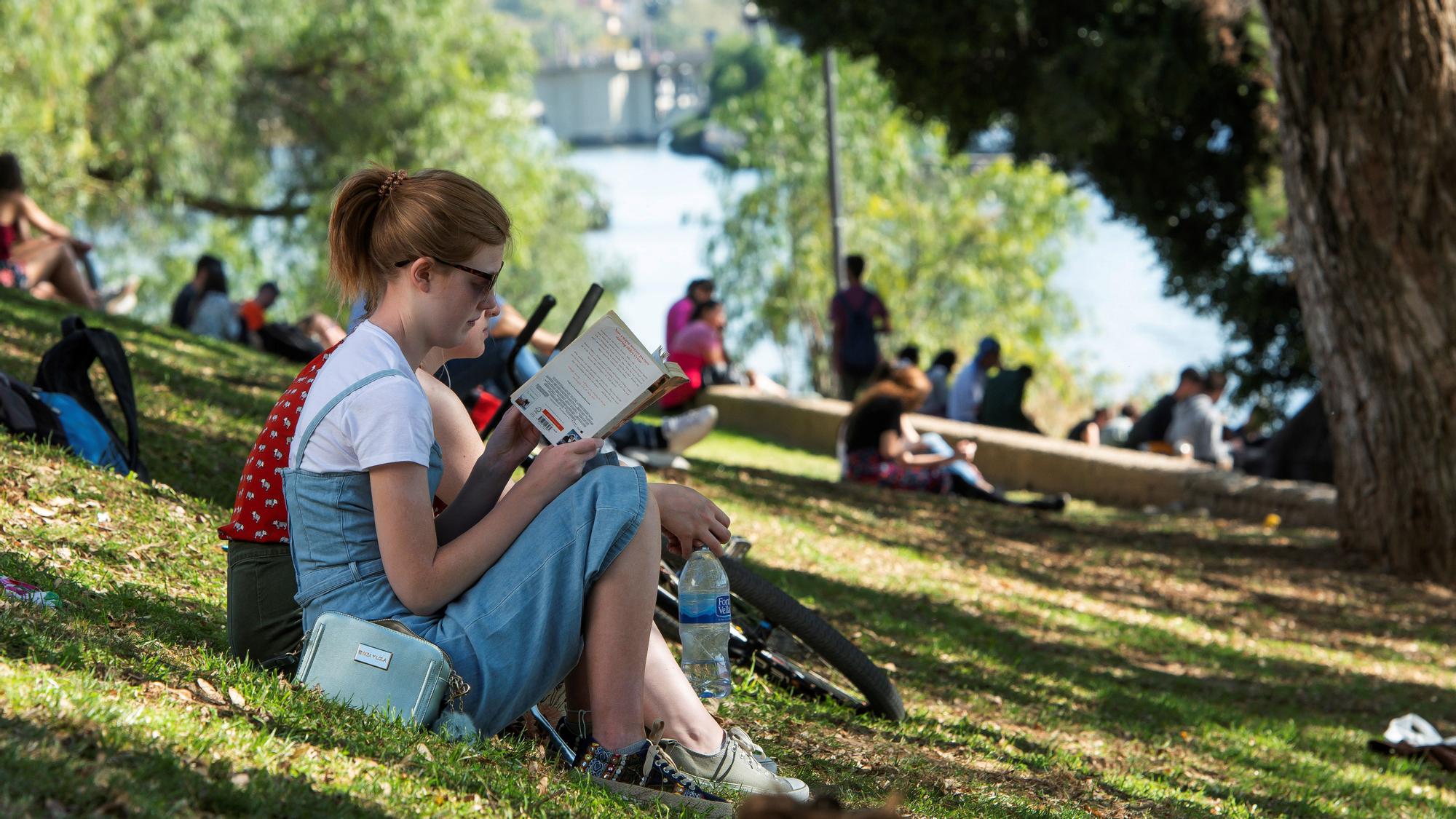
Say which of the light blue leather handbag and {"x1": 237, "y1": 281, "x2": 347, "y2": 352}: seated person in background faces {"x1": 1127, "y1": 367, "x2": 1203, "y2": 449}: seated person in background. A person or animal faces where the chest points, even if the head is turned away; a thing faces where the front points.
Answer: {"x1": 237, "y1": 281, "x2": 347, "y2": 352}: seated person in background

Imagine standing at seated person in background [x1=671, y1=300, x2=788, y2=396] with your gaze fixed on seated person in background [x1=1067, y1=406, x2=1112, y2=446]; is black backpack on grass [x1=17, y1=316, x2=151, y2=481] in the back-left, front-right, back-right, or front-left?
back-right

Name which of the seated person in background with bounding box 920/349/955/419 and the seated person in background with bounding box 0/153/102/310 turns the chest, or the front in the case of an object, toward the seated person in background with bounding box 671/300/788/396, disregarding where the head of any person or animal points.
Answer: the seated person in background with bounding box 0/153/102/310

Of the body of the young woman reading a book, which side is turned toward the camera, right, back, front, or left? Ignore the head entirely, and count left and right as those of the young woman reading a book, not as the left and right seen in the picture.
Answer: right

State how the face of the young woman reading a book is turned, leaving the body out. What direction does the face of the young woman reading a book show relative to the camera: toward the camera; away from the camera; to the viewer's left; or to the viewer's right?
to the viewer's right

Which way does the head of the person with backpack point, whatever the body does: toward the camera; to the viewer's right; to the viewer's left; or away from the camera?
away from the camera

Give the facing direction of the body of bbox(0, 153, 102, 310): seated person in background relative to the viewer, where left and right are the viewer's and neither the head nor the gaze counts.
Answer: facing to the right of the viewer

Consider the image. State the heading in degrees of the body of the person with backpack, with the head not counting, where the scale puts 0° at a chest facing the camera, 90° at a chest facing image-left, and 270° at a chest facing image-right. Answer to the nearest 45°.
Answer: approximately 180°

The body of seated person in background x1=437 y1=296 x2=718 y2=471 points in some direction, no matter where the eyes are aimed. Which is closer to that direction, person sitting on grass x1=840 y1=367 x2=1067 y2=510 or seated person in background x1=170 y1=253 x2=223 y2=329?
the person sitting on grass
